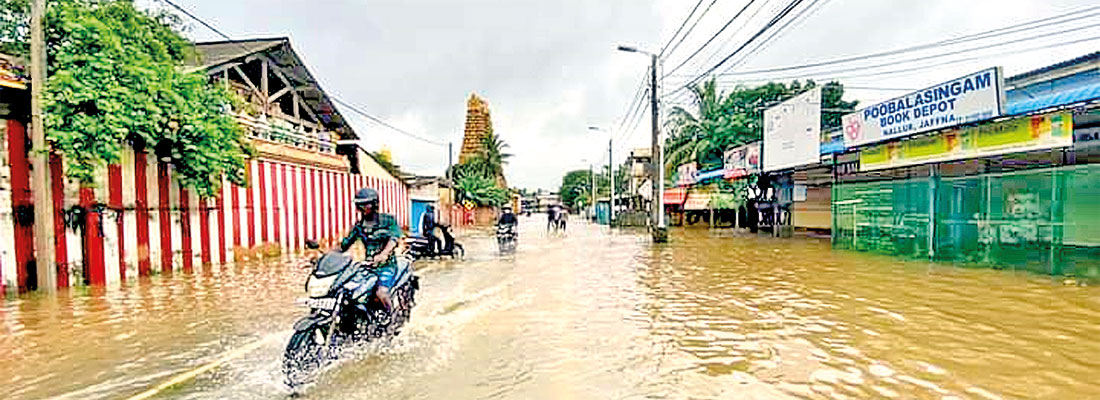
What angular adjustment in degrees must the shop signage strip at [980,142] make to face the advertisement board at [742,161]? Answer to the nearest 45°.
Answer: approximately 90° to its right

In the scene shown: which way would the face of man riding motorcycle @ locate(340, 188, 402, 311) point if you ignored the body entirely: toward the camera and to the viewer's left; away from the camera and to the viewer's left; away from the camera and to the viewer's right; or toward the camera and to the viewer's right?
toward the camera and to the viewer's left

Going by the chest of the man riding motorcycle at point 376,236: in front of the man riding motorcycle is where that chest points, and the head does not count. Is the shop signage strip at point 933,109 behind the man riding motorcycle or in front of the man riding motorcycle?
behind

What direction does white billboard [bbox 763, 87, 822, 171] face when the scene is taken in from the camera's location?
facing the viewer and to the left of the viewer

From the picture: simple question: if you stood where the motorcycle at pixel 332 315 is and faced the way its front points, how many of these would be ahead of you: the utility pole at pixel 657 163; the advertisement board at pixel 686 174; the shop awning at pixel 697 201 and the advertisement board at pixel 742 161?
0

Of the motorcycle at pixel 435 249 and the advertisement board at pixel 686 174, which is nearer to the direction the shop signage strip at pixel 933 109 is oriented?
the motorcycle

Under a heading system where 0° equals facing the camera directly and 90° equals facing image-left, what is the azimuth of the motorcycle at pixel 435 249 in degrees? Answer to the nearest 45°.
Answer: approximately 270°

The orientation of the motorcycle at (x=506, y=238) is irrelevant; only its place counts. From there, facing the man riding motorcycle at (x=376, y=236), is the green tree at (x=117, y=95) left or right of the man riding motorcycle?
right

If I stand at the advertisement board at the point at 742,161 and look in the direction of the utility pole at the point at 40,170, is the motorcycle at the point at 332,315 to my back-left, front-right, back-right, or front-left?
front-left

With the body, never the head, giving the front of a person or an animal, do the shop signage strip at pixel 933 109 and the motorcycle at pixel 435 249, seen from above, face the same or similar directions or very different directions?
very different directions

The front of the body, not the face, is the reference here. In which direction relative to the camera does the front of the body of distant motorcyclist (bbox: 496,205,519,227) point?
toward the camera

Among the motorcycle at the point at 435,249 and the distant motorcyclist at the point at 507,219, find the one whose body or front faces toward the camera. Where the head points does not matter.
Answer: the distant motorcyclist

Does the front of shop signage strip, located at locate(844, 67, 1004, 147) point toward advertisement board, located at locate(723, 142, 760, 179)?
no

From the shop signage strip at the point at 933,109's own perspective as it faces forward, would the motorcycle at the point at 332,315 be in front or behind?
in front
